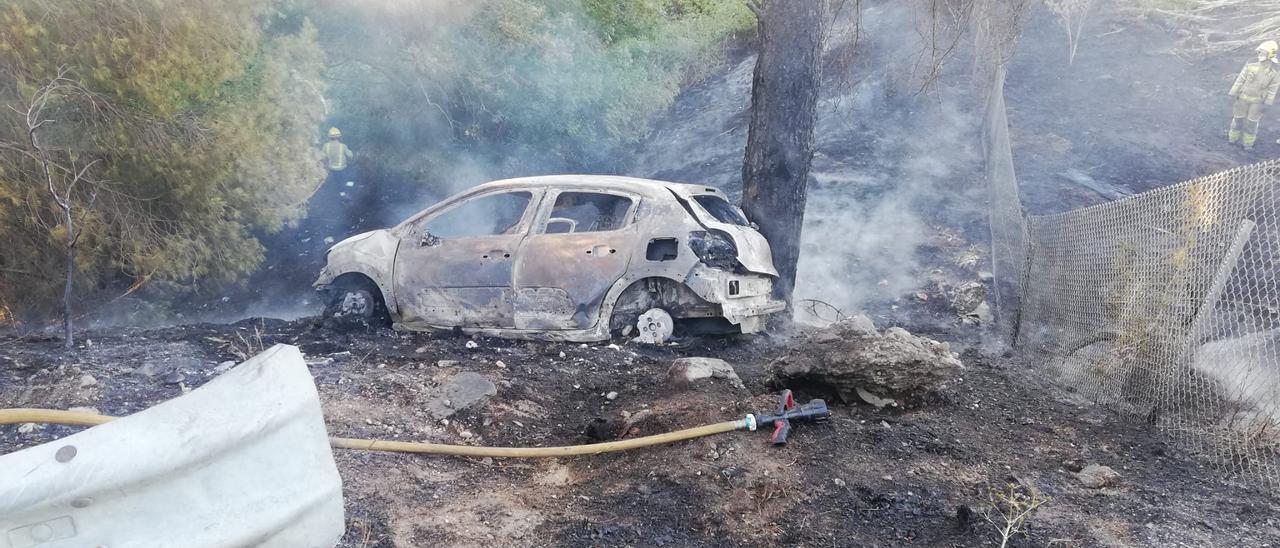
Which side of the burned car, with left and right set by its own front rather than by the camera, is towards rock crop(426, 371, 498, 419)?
left

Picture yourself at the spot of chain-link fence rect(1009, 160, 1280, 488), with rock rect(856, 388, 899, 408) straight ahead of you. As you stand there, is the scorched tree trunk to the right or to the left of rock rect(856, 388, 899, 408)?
right

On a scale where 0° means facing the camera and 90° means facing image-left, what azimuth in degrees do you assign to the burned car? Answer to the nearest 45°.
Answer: approximately 90°

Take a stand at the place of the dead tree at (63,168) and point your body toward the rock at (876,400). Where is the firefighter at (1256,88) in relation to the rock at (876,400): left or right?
left

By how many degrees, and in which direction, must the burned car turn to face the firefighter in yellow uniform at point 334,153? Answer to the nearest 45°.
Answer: approximately 45° to its right

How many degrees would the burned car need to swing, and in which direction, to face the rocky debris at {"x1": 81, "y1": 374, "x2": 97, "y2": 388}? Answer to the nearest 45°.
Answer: approximately 45° to its left

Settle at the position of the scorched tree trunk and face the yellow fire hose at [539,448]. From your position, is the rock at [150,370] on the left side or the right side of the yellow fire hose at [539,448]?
right

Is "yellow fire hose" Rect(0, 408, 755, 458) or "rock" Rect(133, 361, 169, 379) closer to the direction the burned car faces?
the rock

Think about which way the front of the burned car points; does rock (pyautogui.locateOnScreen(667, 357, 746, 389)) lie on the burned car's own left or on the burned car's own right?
on the burned car's own left

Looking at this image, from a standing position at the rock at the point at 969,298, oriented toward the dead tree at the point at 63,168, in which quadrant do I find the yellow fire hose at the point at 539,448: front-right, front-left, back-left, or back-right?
front-left

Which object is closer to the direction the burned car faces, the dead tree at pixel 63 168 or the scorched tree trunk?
the dead tree

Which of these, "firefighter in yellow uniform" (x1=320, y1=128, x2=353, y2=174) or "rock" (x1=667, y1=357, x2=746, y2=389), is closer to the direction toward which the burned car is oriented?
the firefighter in yellow uniform

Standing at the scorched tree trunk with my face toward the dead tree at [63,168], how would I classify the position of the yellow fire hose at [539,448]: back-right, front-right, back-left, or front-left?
front-left

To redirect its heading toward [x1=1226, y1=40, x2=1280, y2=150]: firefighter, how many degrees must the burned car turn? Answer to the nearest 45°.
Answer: approximately 135° to its right

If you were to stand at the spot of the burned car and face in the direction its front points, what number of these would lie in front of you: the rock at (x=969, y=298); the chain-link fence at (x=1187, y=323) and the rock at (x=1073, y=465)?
0

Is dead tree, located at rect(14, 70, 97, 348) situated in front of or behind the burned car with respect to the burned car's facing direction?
in front

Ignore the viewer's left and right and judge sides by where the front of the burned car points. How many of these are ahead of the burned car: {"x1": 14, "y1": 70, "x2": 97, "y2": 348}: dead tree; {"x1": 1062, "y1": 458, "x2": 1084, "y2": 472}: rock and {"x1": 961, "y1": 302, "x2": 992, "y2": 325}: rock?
1
